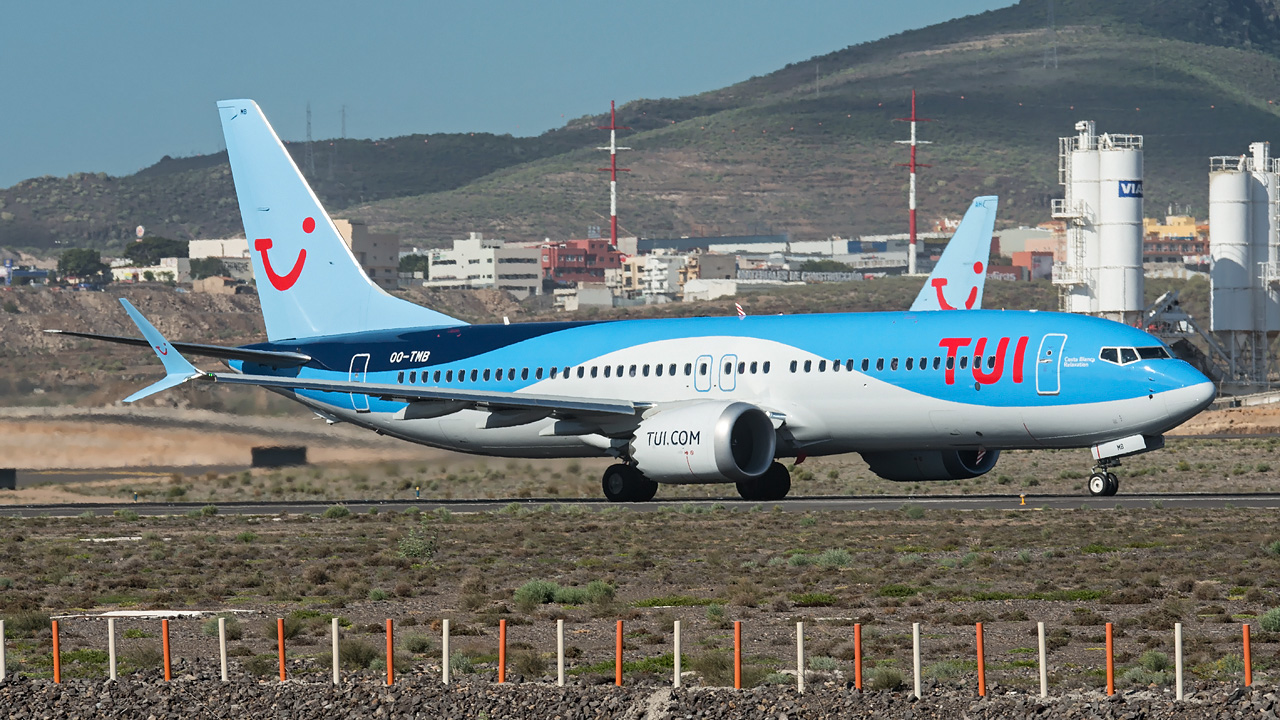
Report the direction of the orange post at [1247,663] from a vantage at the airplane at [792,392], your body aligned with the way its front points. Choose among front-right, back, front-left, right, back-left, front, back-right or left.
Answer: front-right

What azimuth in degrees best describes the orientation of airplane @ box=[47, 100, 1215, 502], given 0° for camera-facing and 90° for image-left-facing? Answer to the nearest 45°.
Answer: approximately 315°

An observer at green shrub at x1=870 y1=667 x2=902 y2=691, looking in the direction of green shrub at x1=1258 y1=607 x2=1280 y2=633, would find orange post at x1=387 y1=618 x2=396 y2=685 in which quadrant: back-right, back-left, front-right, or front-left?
back-left

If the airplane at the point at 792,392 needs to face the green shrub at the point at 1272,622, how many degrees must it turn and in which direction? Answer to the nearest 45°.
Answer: approximately 45° to its right

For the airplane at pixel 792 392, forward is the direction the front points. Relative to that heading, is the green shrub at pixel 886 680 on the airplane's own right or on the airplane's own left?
on the airplane's own right

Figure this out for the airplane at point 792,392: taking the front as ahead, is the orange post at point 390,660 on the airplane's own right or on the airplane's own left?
on the airplane's own right
